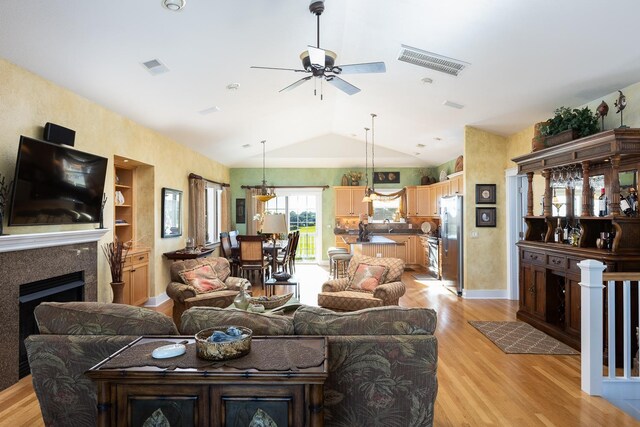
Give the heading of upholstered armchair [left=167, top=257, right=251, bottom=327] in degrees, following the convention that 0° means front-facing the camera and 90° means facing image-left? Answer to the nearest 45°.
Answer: approximately 315°

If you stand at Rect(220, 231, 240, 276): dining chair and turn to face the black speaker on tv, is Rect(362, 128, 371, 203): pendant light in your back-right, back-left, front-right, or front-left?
back-left

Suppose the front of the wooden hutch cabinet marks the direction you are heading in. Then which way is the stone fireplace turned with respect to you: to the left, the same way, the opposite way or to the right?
the opposite way

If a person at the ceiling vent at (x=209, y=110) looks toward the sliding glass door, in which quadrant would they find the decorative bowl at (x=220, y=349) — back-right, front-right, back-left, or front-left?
back-right

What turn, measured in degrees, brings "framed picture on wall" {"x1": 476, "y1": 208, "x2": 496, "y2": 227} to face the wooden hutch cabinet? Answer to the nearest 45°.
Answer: approximately 45° to its left

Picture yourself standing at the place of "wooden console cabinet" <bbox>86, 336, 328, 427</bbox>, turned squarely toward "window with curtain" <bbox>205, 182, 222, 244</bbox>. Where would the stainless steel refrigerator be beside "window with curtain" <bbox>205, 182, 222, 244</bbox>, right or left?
right

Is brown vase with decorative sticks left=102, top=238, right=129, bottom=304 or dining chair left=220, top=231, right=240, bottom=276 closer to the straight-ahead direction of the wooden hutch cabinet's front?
the brown vase with decorative sticks

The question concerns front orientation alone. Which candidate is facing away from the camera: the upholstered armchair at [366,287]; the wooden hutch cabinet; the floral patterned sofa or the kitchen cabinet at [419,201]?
the floral patterned sofa

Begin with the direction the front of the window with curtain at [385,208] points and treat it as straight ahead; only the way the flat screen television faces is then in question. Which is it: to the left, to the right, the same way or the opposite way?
to the left

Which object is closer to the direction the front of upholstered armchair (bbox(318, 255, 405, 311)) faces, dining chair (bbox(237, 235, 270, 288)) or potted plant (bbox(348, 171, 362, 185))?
the dining chair

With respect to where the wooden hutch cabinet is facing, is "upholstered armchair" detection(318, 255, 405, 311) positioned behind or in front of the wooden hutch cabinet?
in front

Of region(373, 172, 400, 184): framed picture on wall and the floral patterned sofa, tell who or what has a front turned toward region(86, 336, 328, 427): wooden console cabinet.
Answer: the framed picture on wall

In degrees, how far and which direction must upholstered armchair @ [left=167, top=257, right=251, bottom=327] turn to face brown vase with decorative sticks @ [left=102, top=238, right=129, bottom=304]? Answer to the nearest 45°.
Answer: approximately 135° to its right

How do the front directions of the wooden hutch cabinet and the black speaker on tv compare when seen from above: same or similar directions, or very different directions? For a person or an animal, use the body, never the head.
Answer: very different directions

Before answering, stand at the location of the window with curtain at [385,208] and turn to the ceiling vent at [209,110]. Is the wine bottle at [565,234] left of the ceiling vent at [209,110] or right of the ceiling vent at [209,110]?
left

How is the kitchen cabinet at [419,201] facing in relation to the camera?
toward the camera

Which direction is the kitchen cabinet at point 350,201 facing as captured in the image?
toward the camera
